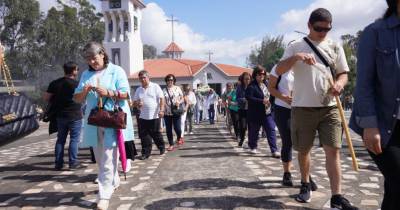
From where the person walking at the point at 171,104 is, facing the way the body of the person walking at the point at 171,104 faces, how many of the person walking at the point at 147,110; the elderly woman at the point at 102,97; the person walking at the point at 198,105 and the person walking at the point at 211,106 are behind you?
2

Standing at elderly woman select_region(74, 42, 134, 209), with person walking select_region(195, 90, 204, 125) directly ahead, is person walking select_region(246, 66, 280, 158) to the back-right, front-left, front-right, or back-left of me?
front-right

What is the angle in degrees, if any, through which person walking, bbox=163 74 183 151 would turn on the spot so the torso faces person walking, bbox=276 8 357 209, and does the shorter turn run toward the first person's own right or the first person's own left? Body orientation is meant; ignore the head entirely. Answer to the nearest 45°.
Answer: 0° — they already face them

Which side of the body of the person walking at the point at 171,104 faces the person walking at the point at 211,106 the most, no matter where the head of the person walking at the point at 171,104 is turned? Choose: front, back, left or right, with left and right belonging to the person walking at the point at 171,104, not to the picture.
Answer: back

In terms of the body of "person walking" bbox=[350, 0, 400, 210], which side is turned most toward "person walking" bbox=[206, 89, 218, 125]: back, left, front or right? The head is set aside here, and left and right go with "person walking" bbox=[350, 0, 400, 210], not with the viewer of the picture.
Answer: back

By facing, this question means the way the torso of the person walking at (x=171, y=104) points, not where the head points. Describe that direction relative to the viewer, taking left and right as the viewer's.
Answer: facing the viewer

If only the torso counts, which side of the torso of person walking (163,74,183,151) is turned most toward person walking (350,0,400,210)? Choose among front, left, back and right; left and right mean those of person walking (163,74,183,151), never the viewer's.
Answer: front

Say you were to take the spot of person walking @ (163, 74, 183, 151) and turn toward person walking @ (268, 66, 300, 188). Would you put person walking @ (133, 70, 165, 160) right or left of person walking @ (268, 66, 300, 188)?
right

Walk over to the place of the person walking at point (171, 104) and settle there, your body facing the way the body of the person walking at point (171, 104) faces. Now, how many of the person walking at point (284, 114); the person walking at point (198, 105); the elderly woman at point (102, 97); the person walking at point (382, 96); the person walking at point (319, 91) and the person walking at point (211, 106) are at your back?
2

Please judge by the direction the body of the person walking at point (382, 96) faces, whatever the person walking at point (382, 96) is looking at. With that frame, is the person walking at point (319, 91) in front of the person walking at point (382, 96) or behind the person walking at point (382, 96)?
behind

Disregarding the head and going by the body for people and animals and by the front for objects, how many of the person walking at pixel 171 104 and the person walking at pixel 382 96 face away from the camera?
0

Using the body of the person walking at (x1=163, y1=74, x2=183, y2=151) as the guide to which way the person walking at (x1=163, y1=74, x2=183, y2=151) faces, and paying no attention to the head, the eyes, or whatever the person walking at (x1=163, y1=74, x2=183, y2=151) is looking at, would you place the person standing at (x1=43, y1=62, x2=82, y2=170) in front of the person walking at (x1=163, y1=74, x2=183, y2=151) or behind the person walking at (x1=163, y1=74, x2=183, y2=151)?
in front

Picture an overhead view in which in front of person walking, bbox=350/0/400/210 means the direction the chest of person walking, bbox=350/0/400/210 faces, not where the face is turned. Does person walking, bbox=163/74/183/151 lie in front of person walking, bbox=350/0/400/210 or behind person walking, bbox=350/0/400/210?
behind

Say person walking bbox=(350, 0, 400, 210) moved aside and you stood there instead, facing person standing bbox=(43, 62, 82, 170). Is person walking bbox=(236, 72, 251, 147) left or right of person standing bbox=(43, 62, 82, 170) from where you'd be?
right

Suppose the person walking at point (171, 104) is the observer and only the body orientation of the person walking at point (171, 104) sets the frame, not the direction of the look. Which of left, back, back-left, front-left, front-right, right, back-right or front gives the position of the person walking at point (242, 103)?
left
